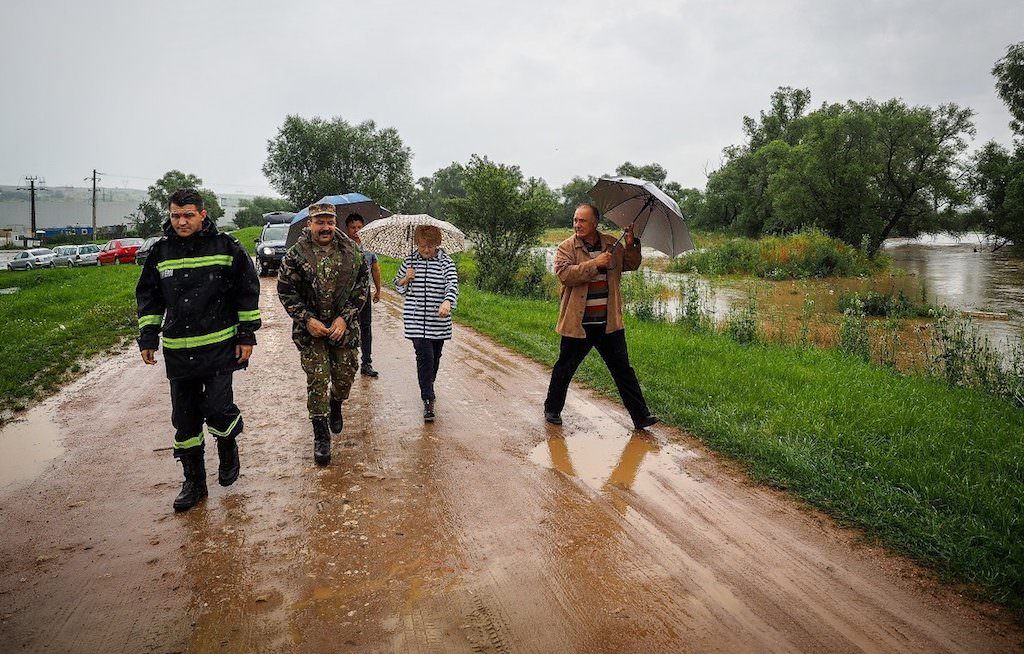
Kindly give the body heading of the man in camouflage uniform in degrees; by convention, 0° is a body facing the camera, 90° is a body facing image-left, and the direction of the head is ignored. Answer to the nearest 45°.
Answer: approximately 0°

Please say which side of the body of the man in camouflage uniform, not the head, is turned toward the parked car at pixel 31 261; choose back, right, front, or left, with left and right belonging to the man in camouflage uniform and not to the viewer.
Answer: back

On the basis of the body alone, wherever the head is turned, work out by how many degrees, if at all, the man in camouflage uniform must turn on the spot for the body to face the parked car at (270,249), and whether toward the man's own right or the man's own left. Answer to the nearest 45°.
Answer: approximately 180°

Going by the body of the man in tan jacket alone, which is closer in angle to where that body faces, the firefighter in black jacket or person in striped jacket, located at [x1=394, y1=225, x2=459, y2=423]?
the firefighter in black jacket

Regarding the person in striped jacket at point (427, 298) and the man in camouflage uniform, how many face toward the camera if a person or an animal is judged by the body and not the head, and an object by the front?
2

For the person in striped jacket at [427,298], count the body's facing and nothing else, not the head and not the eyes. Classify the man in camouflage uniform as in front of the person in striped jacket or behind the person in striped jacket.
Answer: in front
